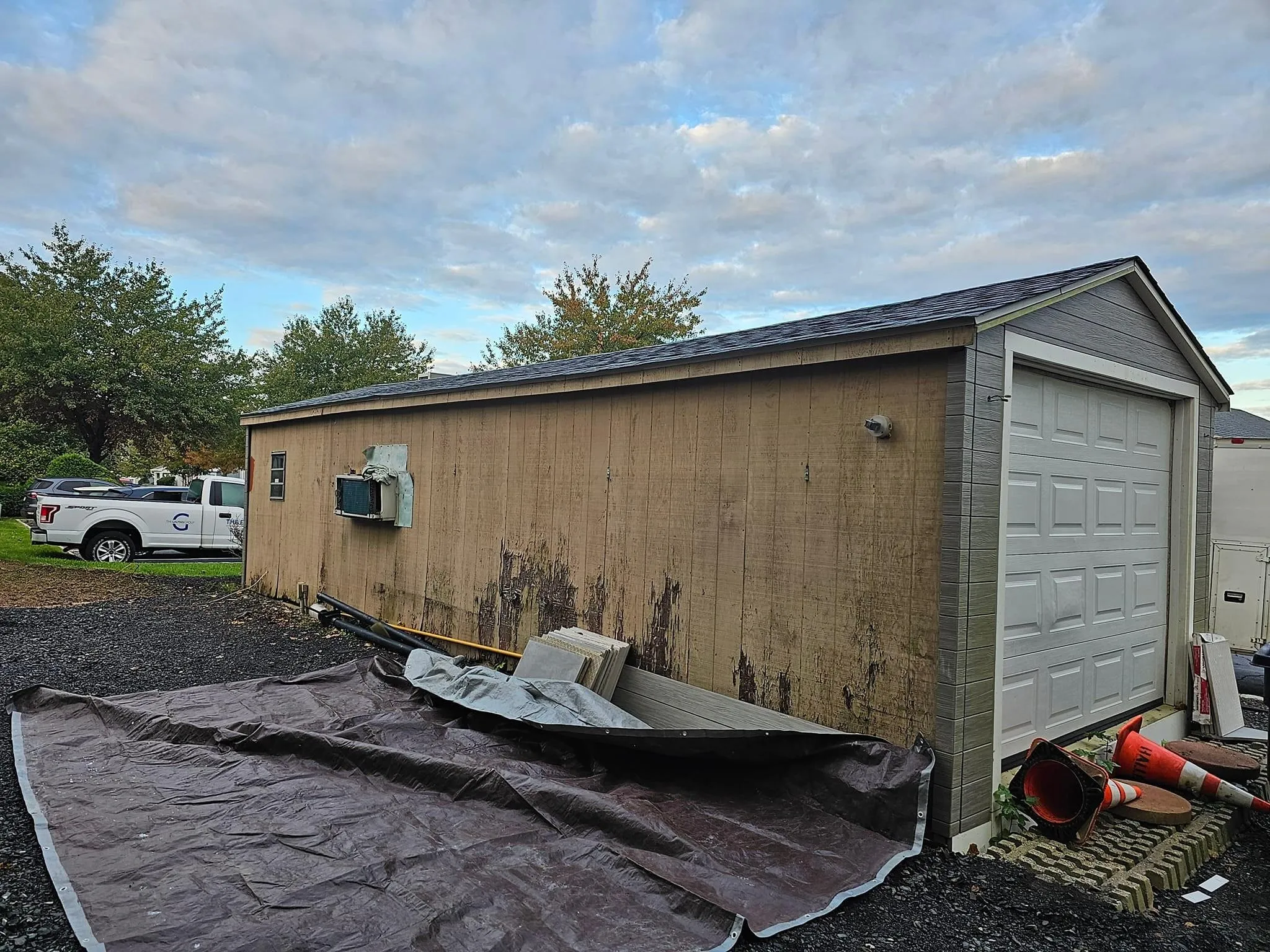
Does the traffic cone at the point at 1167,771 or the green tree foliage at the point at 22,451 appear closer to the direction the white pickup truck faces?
the traffic cone

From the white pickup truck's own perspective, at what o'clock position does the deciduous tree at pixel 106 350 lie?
The deciduous tree is roughly at 9 o'clock from the white pickup truck.

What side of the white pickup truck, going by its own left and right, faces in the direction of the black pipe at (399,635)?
right

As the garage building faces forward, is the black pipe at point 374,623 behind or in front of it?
behind

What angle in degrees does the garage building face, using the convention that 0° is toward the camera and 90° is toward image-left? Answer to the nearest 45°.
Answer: approximately 315°

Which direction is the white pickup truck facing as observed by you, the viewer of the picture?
facing to the right of the viewer
